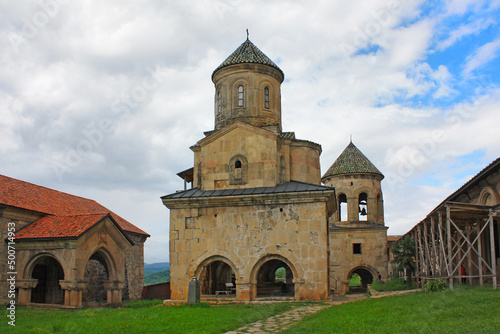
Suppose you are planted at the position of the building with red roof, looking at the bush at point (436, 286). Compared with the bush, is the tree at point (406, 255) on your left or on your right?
left

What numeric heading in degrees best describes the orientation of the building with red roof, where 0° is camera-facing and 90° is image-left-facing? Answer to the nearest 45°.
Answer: approximately 315°

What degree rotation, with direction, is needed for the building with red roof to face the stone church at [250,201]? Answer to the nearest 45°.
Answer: approximately 45° to its left

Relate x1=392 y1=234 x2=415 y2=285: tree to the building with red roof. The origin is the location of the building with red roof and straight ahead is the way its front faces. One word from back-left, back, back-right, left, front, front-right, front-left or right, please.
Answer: front-left

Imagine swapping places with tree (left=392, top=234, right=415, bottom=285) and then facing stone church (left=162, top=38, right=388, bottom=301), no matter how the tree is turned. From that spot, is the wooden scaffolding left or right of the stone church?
left

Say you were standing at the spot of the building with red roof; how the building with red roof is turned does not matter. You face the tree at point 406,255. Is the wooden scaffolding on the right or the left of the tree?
right
